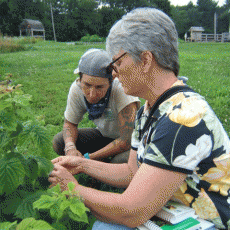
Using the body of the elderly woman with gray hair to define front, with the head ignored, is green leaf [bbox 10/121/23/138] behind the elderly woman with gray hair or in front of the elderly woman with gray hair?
in front

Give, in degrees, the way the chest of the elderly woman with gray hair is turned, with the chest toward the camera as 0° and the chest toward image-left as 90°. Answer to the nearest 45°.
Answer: approximately 90°

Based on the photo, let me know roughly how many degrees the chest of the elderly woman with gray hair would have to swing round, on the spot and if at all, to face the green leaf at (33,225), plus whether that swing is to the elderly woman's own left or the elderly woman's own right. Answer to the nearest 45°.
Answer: approximately 45° to the elderly woman's own left

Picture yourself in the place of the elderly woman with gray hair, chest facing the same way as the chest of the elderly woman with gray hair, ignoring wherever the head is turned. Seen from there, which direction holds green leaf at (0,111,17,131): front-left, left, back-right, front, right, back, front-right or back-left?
front

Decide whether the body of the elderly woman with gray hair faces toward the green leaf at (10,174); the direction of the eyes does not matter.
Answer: yes

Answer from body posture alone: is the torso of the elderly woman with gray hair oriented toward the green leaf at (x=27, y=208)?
yes

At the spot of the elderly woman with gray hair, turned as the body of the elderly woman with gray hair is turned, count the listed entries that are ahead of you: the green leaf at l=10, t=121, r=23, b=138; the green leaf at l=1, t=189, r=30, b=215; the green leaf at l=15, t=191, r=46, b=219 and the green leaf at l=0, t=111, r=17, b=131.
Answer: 4

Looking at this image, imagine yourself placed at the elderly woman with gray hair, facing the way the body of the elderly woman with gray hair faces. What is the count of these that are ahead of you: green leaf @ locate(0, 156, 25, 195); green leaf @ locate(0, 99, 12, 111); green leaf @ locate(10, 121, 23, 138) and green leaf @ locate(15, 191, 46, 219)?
4

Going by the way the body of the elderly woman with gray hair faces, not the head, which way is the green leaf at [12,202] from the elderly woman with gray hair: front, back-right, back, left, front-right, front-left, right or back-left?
front

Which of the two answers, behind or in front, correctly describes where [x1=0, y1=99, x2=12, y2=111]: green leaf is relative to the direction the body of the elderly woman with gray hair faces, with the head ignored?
in front

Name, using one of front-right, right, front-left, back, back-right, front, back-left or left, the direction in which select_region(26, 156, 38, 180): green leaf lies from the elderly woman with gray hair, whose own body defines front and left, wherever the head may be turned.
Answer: front

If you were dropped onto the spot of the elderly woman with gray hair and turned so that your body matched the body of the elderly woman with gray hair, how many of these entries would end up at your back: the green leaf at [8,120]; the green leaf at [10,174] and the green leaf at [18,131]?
0
